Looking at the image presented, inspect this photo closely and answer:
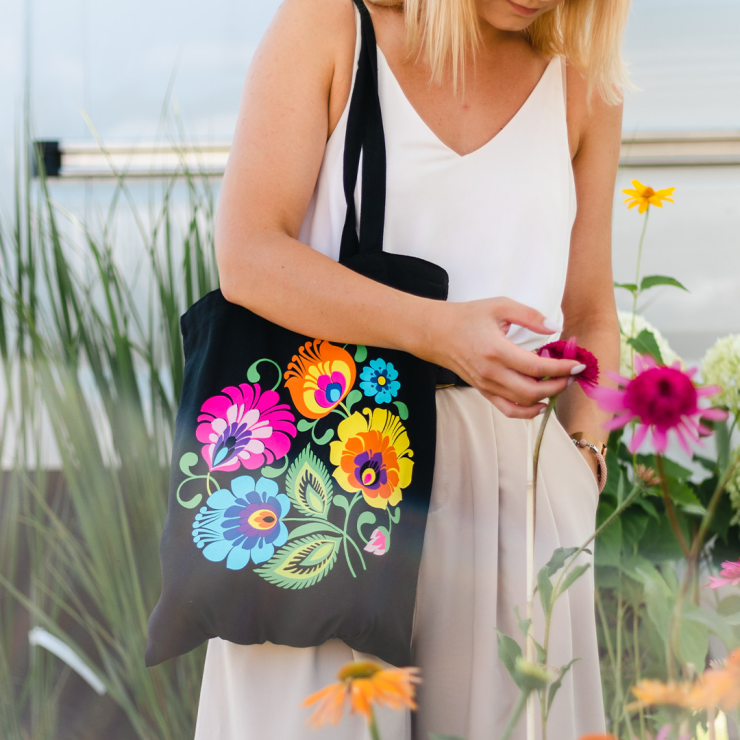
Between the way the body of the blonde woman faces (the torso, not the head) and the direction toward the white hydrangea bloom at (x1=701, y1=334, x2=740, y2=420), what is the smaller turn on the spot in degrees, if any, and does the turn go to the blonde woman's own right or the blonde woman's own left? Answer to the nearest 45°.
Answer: approximately 90° to the blonde woman's own left

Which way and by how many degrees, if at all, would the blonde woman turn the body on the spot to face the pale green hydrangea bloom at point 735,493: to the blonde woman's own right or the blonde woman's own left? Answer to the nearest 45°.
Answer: approximately 90° to the blonde woman's own left

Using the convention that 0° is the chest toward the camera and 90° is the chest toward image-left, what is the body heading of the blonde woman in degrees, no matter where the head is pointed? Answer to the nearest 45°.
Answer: approximately 315°
